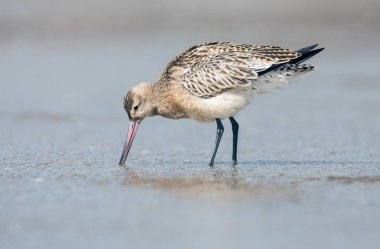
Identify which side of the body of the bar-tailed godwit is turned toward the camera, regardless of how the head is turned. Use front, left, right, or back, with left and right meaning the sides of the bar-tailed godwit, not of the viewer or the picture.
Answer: left
